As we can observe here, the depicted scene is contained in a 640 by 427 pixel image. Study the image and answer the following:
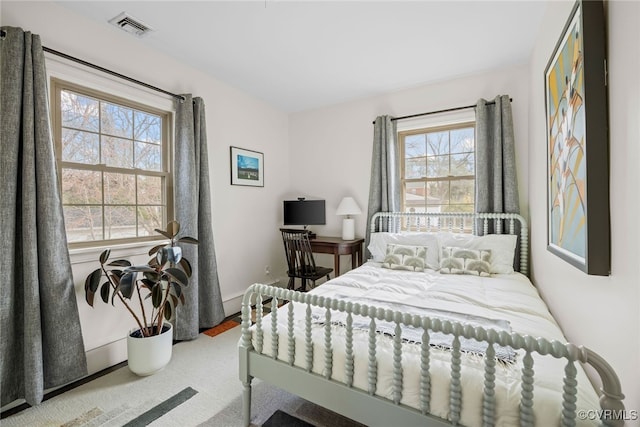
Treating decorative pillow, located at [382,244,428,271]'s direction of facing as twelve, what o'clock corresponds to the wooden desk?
The wooden desk is roughly at 4 o'clock from the decorative pillow.

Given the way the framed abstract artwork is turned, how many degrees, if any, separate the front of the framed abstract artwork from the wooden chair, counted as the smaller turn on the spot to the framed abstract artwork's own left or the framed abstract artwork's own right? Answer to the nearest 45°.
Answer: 0° — it already faces it

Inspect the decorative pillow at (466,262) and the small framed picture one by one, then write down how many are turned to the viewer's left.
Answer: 0

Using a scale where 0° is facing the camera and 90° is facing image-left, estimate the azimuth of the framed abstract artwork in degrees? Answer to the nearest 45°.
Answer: approximately 90°

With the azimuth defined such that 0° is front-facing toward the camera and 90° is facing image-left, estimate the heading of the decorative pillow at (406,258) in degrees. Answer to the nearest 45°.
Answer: approximately 0°

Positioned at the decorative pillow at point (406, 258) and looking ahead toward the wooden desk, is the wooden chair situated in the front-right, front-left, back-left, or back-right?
front-left

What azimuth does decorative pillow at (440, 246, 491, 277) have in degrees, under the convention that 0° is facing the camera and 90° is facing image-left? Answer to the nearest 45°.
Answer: approximately 0°

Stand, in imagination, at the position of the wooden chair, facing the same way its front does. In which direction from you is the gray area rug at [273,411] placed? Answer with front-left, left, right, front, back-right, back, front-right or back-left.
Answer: back-right

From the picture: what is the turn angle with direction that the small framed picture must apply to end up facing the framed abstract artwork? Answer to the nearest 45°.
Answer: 0° — it already faces it

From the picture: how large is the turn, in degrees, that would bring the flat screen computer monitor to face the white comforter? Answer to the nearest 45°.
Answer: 0° — it already faces it

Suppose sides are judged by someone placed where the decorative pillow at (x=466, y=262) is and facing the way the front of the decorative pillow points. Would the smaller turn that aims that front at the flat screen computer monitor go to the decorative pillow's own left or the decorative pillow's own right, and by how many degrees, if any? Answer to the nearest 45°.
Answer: approximately 90° to the decorative pillow's own right

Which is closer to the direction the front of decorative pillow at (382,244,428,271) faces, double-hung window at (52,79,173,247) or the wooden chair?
the double-hung window

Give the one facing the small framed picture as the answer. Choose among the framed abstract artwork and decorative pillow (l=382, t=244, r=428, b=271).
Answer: the framed abstract artwork

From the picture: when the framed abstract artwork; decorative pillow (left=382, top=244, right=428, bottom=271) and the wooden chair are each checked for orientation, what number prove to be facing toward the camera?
1

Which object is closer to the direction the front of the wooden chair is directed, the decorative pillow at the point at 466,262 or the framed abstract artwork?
the decorative pillow

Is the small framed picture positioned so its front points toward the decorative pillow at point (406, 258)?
yes
